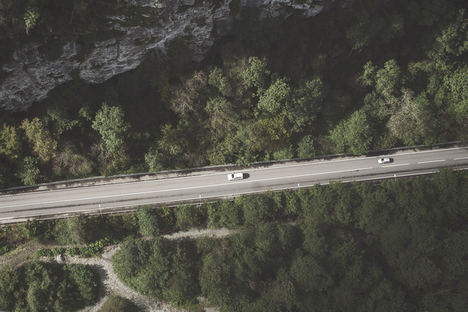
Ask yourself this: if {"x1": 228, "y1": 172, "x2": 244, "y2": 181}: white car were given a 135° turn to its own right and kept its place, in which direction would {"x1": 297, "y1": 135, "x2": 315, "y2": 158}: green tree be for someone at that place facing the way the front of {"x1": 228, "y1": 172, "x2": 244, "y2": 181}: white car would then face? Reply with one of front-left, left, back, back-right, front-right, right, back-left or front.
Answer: front-right

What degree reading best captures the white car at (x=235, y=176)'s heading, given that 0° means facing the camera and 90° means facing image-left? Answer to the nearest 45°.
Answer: approximately 90°

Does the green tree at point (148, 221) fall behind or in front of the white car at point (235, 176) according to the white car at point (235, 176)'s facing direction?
in front

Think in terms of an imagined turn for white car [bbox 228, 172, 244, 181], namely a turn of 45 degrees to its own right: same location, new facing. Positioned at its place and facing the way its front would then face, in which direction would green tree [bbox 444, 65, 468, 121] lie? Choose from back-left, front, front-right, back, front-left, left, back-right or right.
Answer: back-right

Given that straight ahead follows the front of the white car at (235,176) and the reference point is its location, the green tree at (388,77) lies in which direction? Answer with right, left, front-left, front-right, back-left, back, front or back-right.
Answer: back

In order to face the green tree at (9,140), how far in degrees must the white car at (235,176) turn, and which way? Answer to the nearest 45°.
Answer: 0° — it already faces it

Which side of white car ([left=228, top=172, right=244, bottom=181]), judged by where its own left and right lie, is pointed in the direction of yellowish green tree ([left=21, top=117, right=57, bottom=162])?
front

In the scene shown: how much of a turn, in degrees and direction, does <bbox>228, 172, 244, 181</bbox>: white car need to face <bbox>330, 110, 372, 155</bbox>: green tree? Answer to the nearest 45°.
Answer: approximately 180°

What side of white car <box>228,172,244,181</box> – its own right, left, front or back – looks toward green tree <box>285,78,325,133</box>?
back
